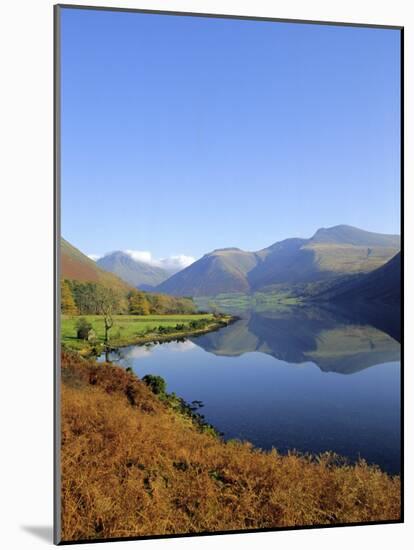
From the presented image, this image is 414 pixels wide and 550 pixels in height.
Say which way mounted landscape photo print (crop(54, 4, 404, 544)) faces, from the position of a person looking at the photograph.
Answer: facing the viewer and to the right of the viewer
